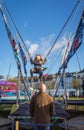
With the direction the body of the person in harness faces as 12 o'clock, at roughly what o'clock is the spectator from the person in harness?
The spectator is roughly at 12 o'clock from the person in harness.

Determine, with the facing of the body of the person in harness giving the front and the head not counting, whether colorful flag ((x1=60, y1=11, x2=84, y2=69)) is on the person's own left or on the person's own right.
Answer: on the person's own left

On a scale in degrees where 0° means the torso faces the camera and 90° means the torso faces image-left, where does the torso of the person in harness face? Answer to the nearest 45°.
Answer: approximately 0°

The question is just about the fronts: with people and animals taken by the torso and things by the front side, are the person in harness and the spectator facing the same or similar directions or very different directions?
very different directions

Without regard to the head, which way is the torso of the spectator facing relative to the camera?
away from the camera

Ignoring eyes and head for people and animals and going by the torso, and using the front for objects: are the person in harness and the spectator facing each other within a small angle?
yes

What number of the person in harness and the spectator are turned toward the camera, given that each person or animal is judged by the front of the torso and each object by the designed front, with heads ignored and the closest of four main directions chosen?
1

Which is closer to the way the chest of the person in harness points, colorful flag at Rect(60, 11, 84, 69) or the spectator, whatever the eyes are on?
the spectator
